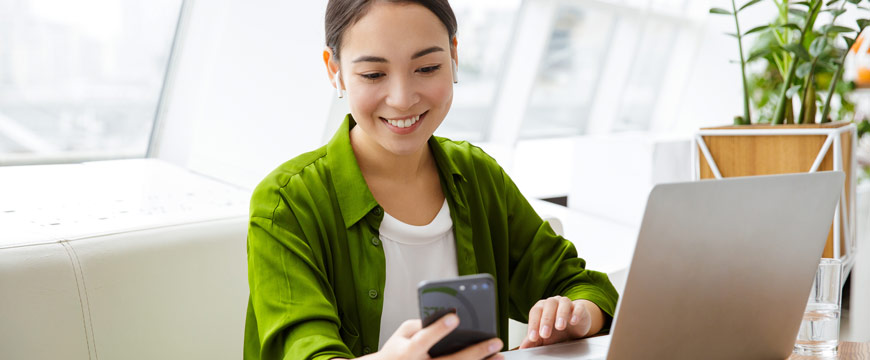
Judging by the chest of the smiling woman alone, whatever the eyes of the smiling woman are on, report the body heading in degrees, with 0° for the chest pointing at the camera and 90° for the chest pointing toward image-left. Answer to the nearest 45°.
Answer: approximately 315°

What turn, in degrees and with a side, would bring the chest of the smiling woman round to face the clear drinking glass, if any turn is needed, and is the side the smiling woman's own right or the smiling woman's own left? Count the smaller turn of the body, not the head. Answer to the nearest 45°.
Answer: approximately 45° to the smiling woman's own left

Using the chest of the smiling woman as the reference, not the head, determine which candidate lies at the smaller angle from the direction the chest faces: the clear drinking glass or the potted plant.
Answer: the clear drinking glass

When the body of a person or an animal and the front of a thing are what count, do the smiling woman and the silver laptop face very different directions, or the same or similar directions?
very different directions

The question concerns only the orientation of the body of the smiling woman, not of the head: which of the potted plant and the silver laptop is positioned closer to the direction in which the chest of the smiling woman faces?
the silver laptop

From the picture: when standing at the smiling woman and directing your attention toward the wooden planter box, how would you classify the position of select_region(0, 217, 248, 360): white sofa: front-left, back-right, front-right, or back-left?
back-left

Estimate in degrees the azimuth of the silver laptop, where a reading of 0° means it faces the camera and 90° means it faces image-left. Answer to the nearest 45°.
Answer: approximately 135°

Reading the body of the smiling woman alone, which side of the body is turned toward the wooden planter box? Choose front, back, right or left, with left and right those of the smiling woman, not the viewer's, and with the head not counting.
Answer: left

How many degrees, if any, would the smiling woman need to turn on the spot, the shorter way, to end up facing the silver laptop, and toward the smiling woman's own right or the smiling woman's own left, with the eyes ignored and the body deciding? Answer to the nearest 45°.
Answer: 0° — they already face it

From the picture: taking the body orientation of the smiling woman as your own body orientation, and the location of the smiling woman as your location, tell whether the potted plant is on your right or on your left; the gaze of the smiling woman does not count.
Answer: on your left
